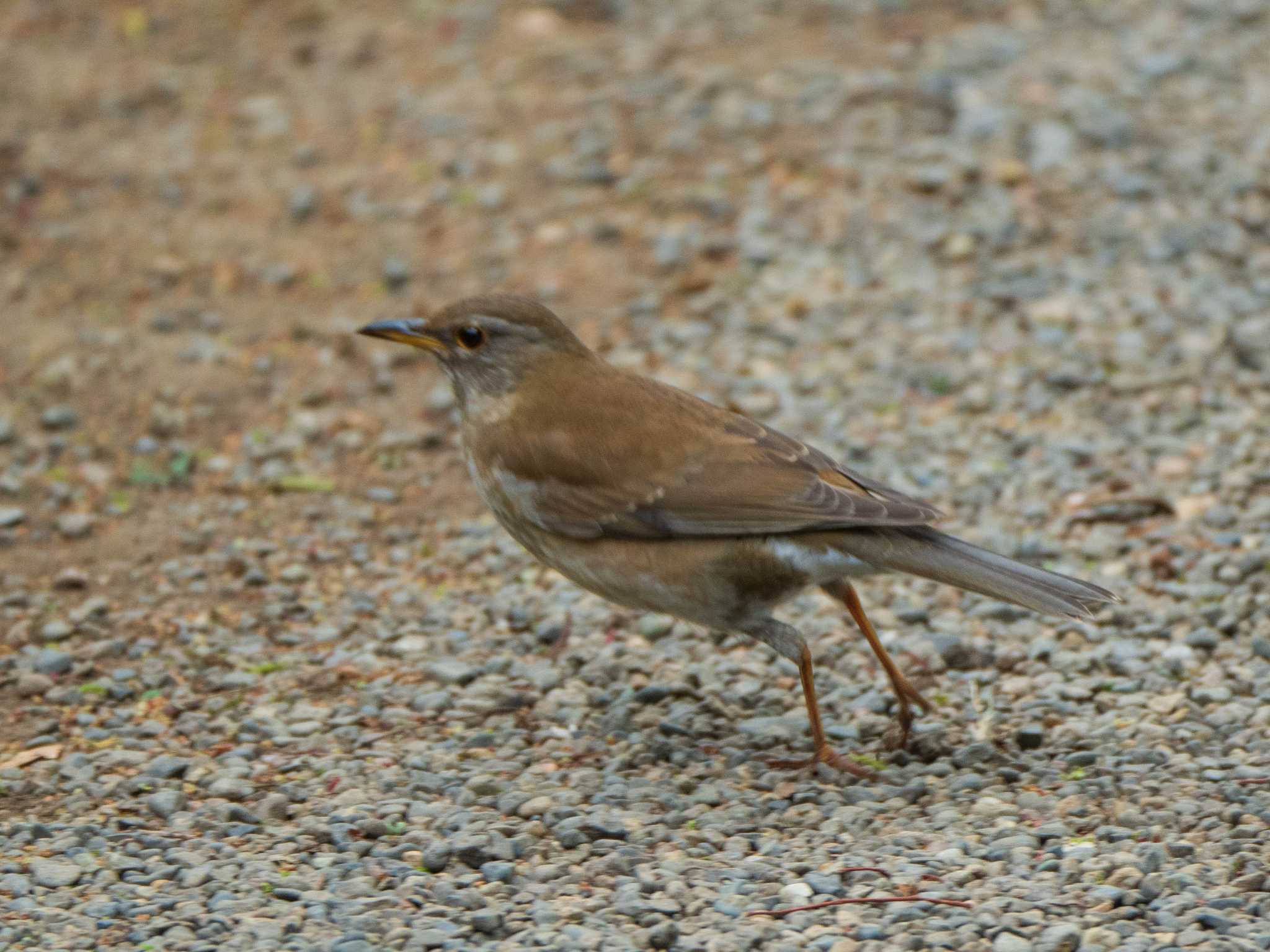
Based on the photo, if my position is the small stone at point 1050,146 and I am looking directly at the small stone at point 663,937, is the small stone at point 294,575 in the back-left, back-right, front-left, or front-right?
front-right

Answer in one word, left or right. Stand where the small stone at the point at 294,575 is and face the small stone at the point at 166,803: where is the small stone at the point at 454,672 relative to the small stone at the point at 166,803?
left

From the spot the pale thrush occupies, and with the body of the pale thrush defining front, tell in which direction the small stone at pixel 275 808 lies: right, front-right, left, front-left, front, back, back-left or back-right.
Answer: front-left

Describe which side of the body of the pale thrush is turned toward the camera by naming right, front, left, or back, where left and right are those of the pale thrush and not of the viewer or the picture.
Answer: left

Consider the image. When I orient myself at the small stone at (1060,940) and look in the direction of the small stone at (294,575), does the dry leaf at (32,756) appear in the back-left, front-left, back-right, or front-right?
front-left

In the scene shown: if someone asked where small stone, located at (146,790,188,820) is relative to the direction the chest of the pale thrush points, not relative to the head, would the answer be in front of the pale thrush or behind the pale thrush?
in front

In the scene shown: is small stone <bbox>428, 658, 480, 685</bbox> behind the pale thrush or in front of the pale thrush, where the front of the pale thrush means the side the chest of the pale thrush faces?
in front

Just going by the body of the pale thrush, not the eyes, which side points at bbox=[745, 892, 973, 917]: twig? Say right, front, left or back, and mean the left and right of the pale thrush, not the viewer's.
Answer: left

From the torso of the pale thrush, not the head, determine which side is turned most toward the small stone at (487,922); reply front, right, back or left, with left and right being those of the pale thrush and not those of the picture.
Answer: left

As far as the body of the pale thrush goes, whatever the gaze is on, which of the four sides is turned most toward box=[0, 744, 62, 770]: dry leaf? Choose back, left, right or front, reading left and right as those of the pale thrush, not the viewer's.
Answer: front

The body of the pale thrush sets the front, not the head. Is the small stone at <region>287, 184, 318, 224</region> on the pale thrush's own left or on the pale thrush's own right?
on the pale thrush's own right

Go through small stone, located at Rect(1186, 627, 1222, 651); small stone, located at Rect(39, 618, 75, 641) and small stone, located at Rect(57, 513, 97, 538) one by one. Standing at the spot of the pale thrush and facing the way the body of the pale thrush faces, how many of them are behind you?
1
